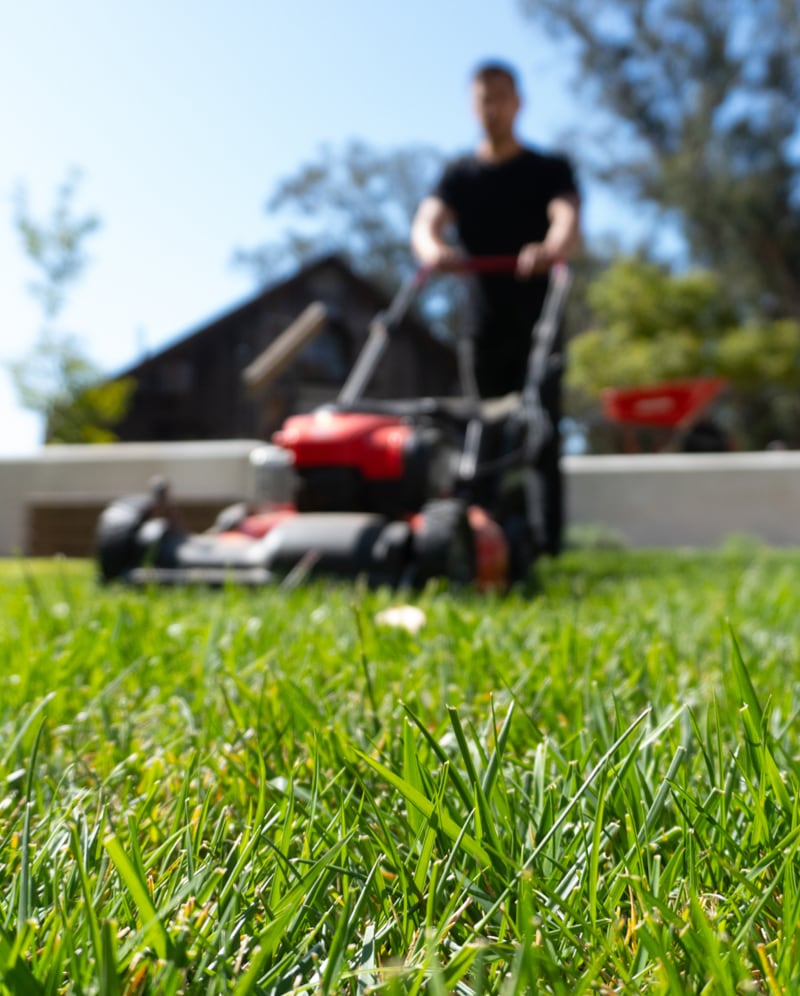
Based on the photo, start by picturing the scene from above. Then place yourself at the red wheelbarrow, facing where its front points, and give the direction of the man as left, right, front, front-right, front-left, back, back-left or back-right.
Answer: right

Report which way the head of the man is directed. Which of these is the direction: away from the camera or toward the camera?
toward the camera

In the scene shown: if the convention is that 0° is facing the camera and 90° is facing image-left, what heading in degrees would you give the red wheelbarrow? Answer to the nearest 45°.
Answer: approximately 270°

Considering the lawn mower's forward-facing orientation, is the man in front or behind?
behind

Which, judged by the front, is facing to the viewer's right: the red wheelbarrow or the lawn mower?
the red wheelbarrow

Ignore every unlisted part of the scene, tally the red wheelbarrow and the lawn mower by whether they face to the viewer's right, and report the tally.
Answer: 1

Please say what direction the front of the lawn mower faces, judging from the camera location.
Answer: facing the viewer and to the left of the viewer

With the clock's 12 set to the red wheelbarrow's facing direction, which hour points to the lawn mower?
The lawn mower is roughly at 3 o'clock from the red wheelbarrow.

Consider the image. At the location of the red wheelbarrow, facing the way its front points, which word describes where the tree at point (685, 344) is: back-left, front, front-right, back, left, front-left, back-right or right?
left
